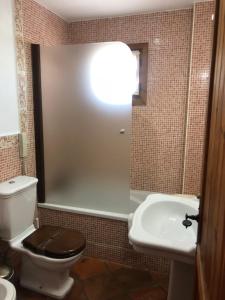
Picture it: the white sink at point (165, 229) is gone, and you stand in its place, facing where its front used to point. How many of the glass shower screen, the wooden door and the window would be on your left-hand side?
1

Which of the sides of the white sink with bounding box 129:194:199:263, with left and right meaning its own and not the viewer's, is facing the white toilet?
front

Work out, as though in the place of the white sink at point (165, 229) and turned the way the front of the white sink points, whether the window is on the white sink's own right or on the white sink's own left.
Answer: on the white sink's own right

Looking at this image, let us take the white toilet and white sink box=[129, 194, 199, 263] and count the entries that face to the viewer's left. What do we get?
1

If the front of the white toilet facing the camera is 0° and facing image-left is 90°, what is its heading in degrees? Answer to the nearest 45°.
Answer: approximately 315°

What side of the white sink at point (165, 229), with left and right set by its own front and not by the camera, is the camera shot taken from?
left

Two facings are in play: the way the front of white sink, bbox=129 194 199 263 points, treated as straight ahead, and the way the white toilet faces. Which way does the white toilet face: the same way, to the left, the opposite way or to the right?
the opposite way

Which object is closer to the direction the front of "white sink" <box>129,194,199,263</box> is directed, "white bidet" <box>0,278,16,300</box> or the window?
the white bidet

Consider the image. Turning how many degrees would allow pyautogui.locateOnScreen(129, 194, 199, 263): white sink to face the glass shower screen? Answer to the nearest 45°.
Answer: approximately 45° to its right

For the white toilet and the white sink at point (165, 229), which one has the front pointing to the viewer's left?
the white sink

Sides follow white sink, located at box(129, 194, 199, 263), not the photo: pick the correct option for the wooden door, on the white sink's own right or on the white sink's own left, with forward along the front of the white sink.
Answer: on the white sink's own left
